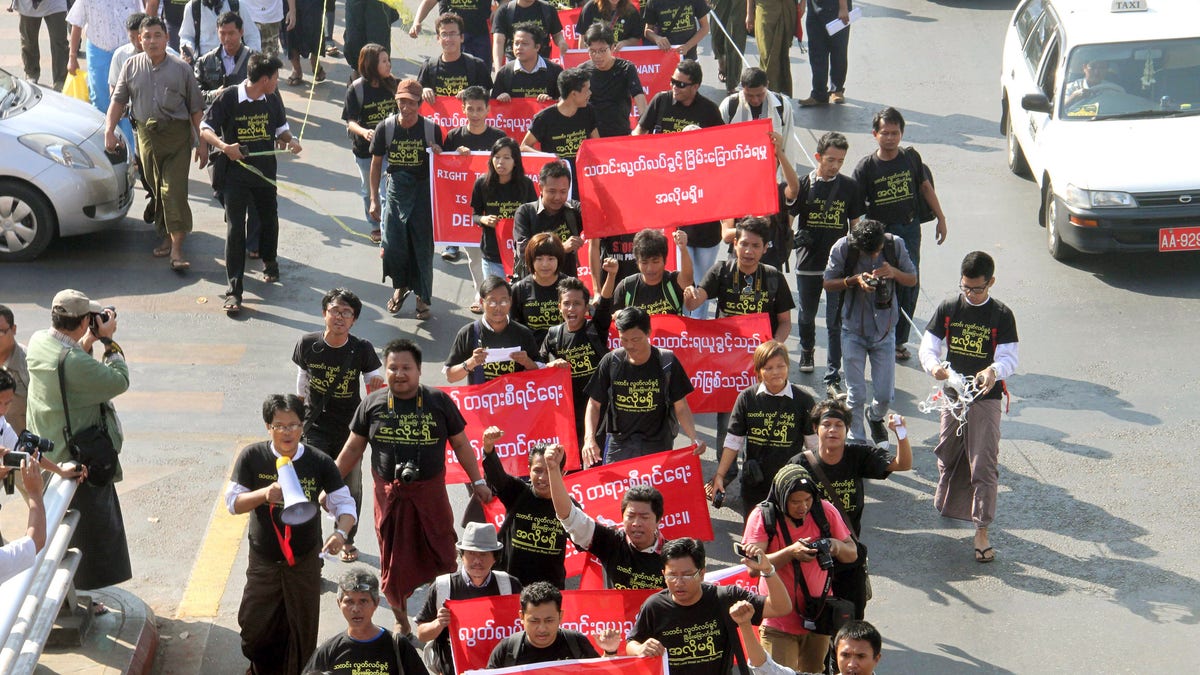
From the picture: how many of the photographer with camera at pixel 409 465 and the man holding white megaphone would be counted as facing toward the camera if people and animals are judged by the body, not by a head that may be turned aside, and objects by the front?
2

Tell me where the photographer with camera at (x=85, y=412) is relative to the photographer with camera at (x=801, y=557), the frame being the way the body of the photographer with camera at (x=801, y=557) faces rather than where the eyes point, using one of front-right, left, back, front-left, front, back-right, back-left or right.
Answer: back-right

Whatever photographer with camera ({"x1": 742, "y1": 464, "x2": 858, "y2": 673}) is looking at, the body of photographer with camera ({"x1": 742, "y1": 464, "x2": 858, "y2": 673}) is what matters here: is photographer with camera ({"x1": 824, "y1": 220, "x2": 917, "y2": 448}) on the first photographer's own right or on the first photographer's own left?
on the first photographer's own left

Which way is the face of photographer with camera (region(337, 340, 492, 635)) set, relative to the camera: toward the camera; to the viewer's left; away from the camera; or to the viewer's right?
toward the camera

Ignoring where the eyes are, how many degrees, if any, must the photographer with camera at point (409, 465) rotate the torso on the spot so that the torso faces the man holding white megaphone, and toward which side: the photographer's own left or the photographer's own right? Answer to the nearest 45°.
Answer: approximately 45° to the photographer's own right

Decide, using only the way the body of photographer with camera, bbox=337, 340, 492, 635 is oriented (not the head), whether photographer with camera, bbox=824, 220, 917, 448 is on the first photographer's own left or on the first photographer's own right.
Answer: on the first photographer's own left

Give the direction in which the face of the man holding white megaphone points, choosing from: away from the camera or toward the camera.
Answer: toward the camera

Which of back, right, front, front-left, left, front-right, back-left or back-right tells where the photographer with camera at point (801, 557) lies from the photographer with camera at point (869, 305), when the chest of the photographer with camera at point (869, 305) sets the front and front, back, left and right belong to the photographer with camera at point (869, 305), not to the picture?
front

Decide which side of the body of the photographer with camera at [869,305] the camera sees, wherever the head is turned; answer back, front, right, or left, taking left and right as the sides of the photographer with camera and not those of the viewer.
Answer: front

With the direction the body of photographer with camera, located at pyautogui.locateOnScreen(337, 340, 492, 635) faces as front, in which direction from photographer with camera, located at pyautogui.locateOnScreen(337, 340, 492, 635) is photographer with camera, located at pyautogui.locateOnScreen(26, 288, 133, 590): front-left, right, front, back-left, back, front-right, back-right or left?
right

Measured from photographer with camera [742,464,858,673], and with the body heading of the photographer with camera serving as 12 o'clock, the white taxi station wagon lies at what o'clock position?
The white taxi station wagon is roughly at 8 o'clock from the photographer with camera.

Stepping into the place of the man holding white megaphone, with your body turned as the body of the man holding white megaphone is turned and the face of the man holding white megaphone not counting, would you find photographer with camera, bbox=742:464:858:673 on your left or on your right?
on your left

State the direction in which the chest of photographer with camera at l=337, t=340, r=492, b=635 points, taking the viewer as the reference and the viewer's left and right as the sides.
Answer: facing the viewer

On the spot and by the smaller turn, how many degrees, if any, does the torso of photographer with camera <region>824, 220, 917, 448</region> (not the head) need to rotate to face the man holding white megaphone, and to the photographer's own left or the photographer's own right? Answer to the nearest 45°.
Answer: approximately 45° to the photographer's own right

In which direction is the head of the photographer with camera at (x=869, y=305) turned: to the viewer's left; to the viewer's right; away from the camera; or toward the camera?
toward the camera
